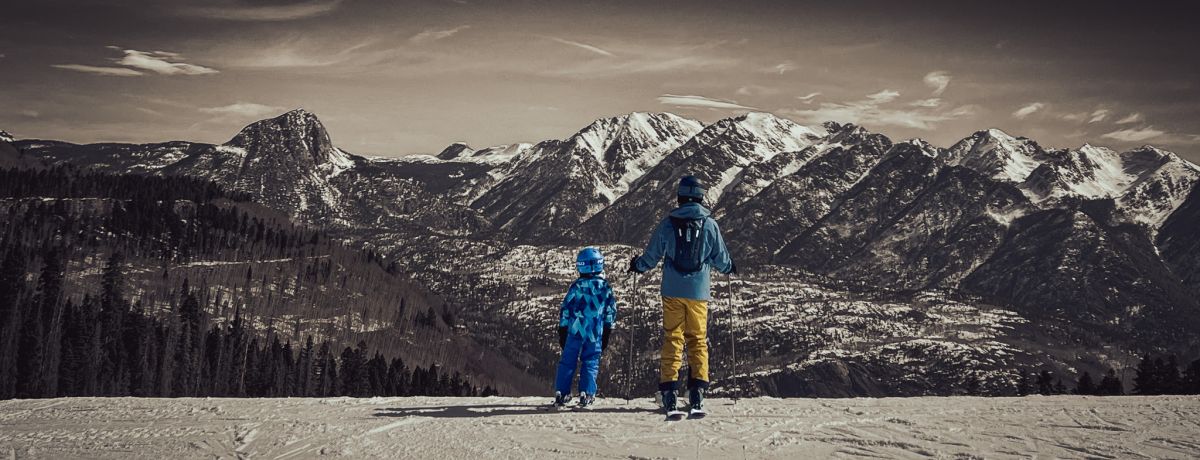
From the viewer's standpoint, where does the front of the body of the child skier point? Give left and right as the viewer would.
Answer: facing away from the viewer

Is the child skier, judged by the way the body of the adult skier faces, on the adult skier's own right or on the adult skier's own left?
on the adult skier's own left

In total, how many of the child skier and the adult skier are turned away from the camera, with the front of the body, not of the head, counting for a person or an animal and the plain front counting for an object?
2

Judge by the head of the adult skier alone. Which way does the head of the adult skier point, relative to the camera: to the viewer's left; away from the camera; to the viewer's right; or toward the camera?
away from the camera

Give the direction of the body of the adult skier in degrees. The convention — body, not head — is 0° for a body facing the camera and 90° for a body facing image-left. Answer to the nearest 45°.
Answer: approximately 180°

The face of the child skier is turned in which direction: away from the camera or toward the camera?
away from the camera

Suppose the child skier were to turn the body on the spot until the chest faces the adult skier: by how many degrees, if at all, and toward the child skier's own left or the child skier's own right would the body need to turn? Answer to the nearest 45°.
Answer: approximately 135° to the child skier's own right
